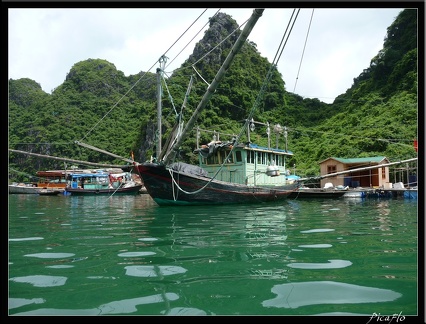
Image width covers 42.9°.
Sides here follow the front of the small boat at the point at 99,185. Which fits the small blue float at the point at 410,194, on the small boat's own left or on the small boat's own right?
on the small boat's own right

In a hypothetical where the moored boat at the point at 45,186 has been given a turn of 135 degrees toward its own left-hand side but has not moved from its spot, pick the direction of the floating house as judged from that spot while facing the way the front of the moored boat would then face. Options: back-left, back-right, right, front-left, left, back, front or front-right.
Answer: front

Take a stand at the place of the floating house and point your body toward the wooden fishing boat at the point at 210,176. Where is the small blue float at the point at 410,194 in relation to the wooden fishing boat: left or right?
left

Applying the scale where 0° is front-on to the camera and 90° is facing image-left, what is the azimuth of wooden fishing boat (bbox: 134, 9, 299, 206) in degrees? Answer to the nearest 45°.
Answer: approximately 45°

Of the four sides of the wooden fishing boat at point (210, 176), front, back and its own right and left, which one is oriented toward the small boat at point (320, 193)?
back

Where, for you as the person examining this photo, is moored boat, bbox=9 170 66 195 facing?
facing to the left of the viewer
